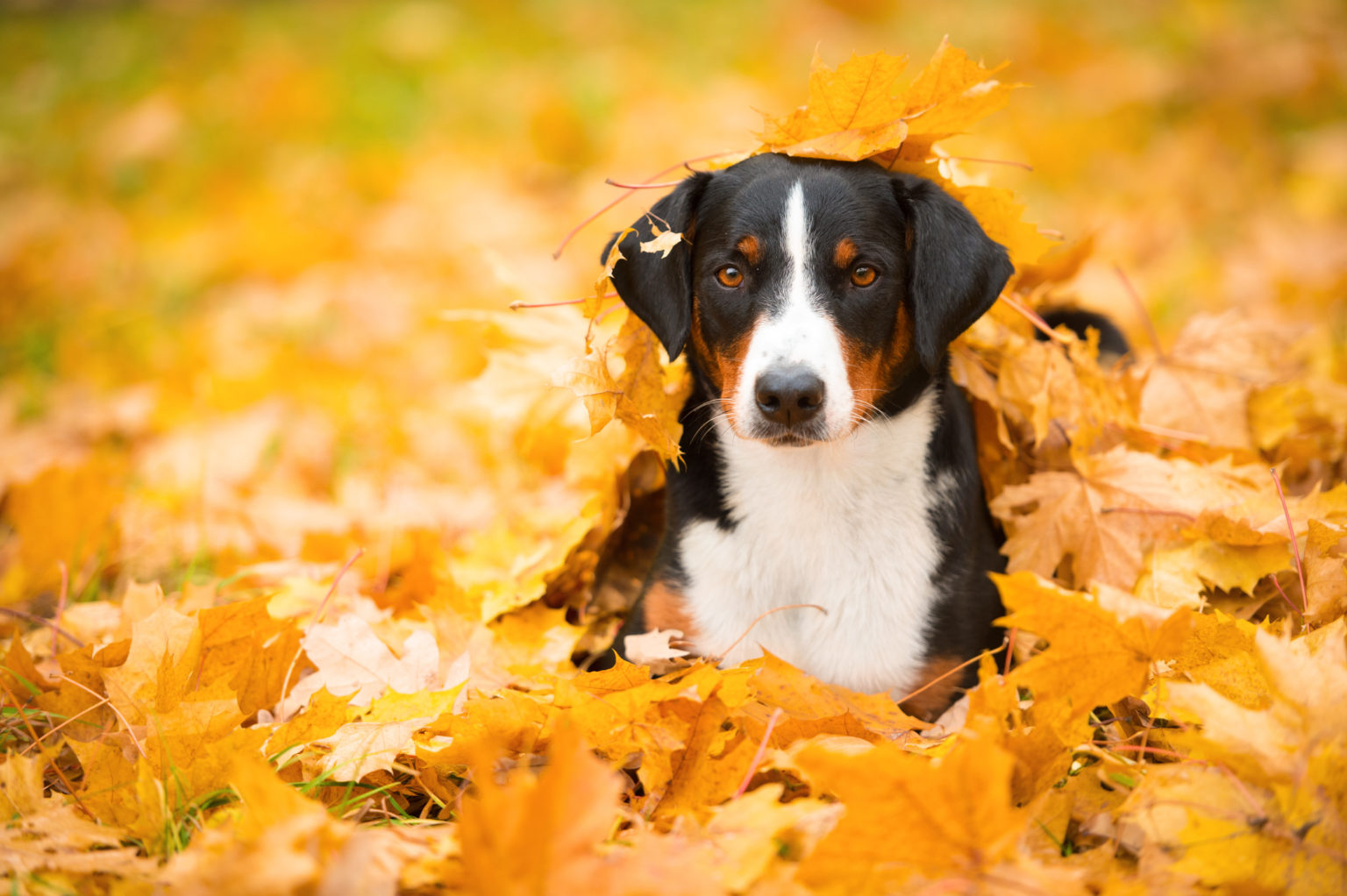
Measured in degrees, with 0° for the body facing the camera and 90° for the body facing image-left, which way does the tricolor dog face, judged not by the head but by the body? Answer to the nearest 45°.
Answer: approximately 0°

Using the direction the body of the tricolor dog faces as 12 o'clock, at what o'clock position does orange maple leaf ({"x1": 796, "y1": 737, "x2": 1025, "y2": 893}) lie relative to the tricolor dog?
The orange maple leaf is roughly at 12 o'clock from the tricolor dog.

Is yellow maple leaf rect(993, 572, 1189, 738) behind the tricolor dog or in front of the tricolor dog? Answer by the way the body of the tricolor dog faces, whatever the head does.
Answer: in front
